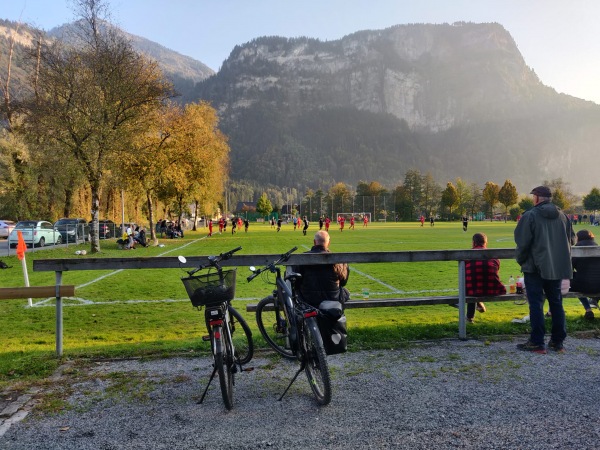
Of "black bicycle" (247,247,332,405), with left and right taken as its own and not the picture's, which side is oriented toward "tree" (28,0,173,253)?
front

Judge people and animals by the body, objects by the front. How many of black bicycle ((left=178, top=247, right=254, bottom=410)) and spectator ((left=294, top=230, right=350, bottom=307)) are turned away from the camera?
2

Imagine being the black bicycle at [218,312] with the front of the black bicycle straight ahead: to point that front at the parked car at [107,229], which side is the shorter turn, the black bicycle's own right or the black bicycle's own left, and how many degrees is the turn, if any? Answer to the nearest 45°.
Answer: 0° — it already faces it

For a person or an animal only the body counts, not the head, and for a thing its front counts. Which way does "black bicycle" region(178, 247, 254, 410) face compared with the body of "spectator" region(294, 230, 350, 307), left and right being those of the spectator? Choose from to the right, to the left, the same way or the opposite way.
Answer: the same way

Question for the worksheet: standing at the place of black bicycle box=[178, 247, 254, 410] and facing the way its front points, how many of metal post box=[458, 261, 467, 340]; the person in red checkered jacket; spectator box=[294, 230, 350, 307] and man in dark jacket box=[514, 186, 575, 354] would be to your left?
0

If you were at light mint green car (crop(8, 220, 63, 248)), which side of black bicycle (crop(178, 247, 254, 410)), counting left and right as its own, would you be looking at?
front

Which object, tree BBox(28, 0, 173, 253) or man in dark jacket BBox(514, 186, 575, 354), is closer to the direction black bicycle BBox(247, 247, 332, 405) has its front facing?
the tree

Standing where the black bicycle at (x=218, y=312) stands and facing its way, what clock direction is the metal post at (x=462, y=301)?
The metal post is roughly at 2 o'clock from the black bicycle.

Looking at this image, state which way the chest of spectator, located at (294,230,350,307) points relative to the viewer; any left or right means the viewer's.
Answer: facing away from the viewer

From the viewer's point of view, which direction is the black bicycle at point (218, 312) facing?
away from the camera

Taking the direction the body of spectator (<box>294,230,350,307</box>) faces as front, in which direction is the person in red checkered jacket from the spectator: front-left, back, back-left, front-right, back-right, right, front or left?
front-right

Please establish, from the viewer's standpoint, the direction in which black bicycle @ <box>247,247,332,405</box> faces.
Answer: facing away from the viewer and to the left of the viewer
